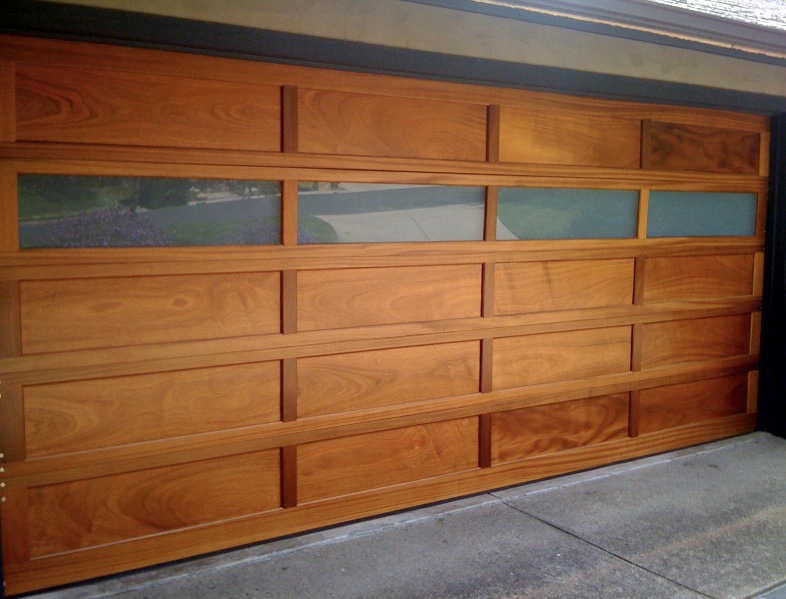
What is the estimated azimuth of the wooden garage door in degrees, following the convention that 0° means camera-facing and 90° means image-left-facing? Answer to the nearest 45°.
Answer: approximately 315°
